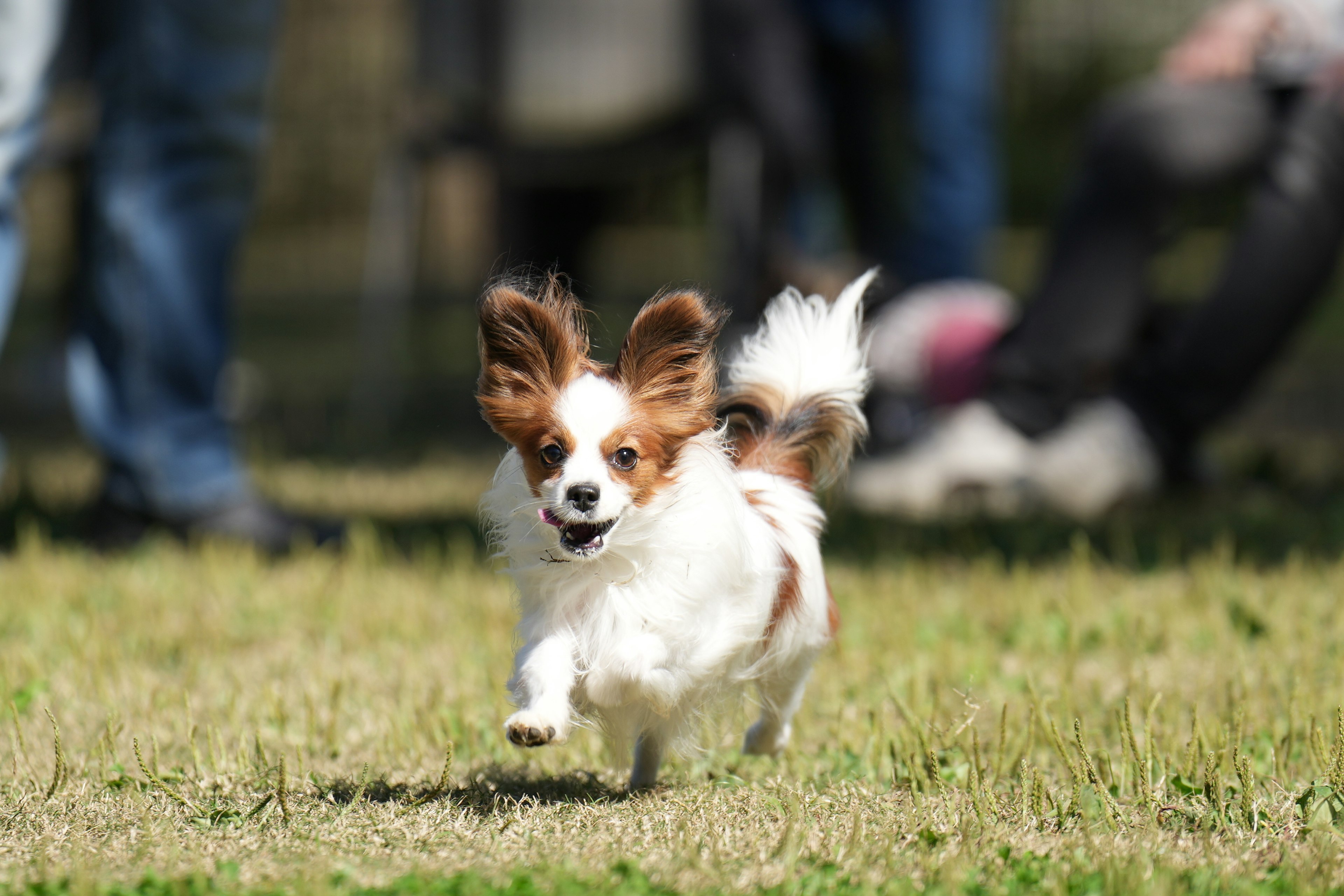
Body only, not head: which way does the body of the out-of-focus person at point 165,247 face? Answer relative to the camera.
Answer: to the viewer's right

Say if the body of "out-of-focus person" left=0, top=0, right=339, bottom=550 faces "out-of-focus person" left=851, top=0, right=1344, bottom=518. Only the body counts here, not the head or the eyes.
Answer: yes

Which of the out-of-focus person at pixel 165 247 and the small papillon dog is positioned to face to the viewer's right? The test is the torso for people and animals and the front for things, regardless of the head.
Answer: the out-of-focus person

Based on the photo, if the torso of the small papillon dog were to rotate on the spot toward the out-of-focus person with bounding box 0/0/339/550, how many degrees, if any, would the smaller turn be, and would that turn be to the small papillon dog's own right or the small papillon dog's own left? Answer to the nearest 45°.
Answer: approximately 90° to the small papillon dog's own right

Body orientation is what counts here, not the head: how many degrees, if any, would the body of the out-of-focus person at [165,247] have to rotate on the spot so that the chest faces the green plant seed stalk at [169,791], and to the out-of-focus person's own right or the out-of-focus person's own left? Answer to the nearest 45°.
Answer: approximately 90° to the out-of-focus person's own right

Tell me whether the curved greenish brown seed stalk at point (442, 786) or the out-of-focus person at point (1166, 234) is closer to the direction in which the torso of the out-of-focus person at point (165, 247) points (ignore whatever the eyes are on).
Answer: the out-of-focus person

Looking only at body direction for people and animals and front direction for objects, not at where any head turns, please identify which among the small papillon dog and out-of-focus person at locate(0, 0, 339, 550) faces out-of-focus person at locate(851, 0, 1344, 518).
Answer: out-of-focus person at locate(0, 0, 339, 550)

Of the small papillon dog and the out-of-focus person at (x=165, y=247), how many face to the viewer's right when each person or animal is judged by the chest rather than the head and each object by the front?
1

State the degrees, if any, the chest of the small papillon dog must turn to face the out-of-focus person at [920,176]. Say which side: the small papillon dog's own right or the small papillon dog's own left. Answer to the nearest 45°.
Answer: approximately 135° to the small papillon dog's own right
